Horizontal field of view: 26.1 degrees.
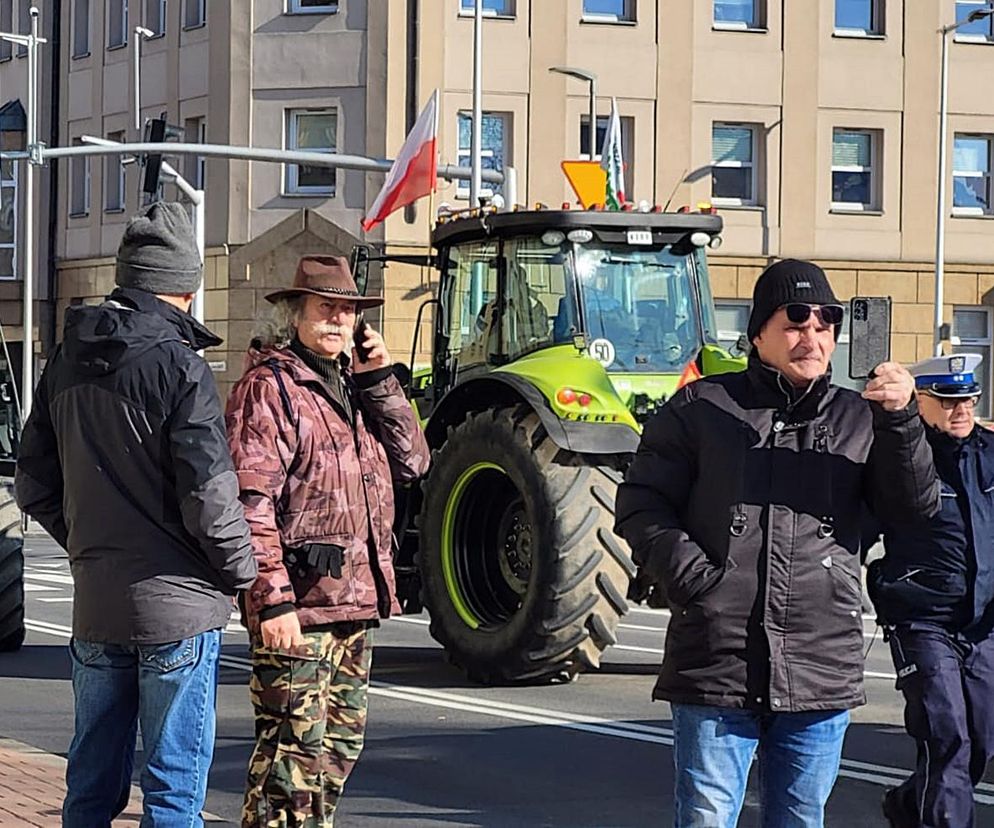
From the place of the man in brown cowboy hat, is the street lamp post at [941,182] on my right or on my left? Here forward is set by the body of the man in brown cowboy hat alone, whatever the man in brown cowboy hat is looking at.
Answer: on my left

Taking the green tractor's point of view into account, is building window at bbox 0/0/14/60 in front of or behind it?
in front

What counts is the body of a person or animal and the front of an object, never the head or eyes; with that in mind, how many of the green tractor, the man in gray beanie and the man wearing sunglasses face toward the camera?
1

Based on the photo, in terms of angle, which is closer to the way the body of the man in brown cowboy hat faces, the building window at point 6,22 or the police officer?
the police officer

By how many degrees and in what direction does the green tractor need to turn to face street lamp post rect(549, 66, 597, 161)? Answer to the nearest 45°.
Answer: approximately 45° to its right

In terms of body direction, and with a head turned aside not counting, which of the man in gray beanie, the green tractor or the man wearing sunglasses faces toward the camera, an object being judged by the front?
the man wearing sunglasses

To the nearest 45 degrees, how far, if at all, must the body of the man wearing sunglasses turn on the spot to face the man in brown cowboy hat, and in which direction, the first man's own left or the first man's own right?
approximately 135° to the first man's own right

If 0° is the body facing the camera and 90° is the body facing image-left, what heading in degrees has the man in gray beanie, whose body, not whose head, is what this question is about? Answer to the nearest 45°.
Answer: approximately 225°

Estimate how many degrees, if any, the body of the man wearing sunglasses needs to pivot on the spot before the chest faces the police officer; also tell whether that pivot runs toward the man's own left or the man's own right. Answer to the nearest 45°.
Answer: approximately 180°

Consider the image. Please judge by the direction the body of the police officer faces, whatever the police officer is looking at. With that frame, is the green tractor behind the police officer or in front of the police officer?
behind

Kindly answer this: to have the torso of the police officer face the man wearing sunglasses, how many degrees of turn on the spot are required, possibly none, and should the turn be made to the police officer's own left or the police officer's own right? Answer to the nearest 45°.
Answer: approximately 45° to the police officer's own right

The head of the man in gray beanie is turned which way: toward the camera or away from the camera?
away from the camera

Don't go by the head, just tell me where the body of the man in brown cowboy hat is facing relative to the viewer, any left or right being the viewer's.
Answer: facing the viewer and to the right of the viewer
